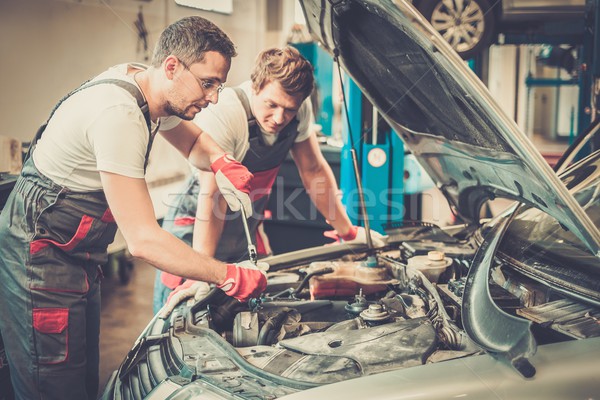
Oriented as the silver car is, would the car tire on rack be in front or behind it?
behind

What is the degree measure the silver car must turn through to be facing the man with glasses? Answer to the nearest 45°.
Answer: approximately 45° to its right

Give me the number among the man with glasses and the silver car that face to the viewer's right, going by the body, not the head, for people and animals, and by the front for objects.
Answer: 1

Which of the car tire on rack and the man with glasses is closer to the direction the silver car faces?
the man with glasses

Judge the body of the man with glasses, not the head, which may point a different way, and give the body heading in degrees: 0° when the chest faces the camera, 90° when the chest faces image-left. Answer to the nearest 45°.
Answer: approximately 270°

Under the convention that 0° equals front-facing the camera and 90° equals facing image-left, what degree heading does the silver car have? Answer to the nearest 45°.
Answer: approximately 45°

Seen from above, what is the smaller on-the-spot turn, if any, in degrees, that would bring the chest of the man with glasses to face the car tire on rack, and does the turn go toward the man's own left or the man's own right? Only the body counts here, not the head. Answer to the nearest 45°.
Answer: approximately 45° to the man's own left

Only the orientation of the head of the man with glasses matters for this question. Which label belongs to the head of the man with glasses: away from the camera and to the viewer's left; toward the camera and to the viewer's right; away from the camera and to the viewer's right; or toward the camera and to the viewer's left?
toward the camera and to the viewer's right
